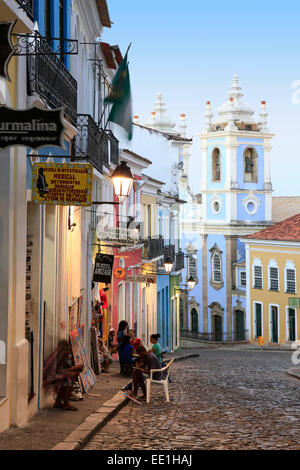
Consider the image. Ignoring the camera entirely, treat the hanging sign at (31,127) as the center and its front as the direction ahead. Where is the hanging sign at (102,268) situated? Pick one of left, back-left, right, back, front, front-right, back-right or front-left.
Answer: back

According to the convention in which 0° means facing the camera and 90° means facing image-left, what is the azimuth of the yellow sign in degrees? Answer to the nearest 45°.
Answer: approximately 0°

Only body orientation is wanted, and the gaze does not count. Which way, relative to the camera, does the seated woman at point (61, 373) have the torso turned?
to the viewer's right

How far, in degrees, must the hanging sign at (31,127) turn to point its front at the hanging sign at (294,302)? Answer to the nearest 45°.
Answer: approximately 135° to its left

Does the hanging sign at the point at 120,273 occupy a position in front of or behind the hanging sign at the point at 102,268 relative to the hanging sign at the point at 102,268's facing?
behind

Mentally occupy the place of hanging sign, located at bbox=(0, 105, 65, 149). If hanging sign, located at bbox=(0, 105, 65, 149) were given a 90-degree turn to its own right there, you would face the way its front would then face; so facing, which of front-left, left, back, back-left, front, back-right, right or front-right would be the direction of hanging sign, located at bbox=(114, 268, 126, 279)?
right

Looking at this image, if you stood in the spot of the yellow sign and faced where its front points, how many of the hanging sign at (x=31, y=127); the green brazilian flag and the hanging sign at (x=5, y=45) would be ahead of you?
2

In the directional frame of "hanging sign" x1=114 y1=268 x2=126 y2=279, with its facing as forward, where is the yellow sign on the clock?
The yellow sign is roughly at 12 o'clock from the hanging sign.

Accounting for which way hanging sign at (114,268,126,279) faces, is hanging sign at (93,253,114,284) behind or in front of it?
in front

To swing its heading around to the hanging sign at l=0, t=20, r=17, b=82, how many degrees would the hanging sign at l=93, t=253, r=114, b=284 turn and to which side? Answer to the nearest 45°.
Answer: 0° — it already faces it

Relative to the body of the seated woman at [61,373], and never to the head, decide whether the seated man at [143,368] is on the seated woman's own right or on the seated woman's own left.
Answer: on the seated woman's own left
